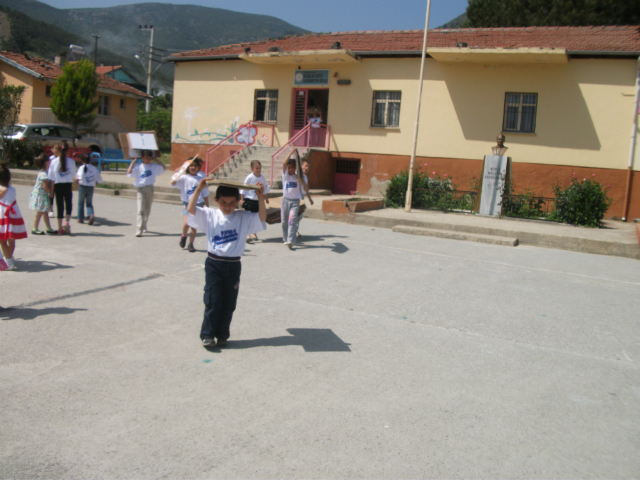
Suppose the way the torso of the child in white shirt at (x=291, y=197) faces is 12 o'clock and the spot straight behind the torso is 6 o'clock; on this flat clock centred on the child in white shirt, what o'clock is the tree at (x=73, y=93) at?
The tree is roughly at 5 o'clock from the child in white shirt.

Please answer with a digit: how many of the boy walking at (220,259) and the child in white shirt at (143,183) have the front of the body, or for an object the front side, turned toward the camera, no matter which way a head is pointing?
2

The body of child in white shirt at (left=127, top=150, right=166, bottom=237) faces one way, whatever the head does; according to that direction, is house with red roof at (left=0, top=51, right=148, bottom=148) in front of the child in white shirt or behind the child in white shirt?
behind

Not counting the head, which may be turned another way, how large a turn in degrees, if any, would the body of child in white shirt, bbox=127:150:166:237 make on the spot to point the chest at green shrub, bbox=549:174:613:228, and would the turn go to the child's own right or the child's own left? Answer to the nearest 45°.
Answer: approximately 90° to the child's own left

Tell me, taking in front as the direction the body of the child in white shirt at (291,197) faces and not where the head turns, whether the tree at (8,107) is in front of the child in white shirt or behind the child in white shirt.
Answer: behind

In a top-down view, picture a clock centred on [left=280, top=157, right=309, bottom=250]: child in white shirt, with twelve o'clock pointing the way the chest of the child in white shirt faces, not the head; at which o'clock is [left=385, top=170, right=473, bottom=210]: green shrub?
The green shrub is roughly at 7 o'clock from the child in white shirt.

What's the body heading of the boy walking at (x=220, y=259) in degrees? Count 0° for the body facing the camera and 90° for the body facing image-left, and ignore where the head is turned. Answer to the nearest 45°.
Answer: approximately 0°

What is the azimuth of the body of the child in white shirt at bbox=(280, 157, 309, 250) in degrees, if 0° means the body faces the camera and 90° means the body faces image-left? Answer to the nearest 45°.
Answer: approximately 0°
